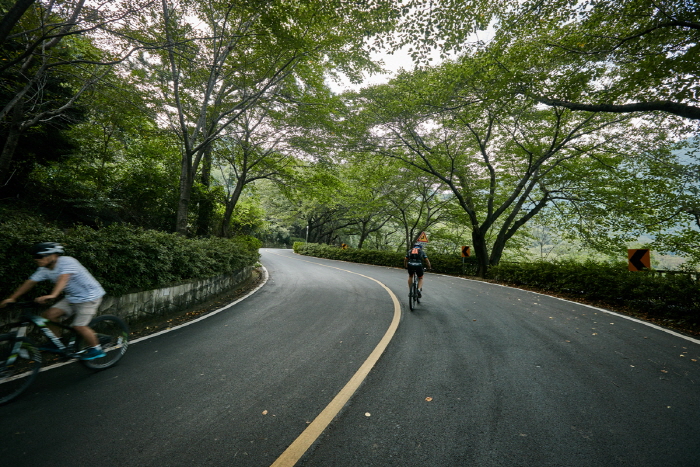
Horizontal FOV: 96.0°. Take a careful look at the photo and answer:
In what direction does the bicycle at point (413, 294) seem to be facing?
away from the camera

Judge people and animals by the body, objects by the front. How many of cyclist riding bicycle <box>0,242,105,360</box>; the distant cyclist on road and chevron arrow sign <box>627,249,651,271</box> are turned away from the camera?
1

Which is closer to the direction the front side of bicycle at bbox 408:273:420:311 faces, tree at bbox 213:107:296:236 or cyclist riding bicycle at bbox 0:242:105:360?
the tree

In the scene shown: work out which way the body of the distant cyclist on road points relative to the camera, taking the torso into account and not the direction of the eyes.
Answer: away from the camera

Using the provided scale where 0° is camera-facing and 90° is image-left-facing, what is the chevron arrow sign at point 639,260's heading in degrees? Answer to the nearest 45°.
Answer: approximately 0°

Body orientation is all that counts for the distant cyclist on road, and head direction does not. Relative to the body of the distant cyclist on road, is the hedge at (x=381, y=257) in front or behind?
in front

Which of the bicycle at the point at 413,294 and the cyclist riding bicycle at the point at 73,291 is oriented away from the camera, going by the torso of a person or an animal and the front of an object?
the bicycle

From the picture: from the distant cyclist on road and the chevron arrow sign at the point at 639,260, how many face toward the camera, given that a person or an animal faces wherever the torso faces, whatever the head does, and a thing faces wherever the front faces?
1

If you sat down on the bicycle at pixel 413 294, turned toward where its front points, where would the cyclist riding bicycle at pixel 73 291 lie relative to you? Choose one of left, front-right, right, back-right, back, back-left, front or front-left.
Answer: back-left

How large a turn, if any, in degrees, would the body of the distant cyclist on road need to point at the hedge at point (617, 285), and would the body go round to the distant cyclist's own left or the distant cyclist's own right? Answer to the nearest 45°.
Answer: approximately 90° to the distant cyclist's own right

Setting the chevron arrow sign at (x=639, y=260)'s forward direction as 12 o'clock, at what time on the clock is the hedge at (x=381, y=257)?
The hedge is roughly at 4 o'clock from the chevron arrow sign.

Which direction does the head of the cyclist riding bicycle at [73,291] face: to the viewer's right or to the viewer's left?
to the viewer's left

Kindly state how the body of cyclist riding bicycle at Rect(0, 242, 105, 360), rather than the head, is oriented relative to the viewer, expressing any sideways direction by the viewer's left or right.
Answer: facing the viewer and to the left of the viewer
